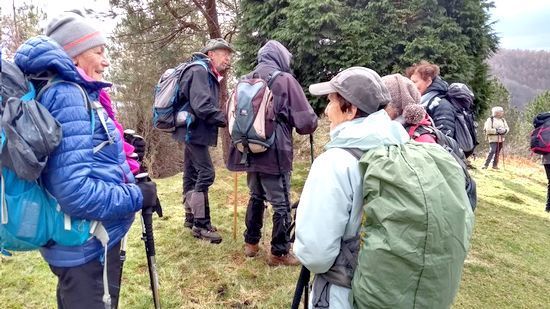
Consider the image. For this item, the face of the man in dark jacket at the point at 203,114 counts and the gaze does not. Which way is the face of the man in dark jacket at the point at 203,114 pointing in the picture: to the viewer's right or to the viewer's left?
to the viewer's right

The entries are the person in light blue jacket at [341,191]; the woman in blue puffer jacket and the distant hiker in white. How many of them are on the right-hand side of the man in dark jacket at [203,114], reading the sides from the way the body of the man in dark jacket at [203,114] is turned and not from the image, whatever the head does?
2

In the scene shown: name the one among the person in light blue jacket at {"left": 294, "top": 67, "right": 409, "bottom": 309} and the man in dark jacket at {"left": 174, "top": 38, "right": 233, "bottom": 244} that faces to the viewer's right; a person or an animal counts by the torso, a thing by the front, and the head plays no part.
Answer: the man in dark jacket

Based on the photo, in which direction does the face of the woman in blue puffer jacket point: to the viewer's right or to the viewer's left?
to the viewer's right

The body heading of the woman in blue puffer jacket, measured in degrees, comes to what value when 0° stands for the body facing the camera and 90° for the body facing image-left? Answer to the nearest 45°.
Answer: approximately 270°

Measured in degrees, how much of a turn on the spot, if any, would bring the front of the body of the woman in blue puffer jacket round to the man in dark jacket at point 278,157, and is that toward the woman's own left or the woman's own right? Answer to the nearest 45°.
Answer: approximately 45° to the woman's own left

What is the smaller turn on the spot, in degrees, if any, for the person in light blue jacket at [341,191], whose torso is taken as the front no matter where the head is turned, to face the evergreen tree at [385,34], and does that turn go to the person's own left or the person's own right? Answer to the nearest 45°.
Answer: approximately 90° to the person's own right

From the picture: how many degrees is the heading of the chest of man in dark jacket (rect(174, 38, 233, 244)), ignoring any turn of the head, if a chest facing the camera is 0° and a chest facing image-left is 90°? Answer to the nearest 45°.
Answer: approximately 270°

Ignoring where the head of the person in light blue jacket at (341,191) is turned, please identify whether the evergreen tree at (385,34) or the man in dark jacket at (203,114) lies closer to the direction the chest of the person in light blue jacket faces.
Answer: the man in dark jacket

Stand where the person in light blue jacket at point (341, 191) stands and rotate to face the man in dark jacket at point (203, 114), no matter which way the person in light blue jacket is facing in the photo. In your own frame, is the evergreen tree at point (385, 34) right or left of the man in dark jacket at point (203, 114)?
right

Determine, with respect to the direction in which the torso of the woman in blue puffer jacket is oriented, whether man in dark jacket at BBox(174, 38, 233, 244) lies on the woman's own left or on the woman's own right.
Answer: on the woman's own left

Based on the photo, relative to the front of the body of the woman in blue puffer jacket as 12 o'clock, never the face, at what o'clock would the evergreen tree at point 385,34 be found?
The evergreen tree is roughly at 11 o'clock from the woman in blue puffer jacket.

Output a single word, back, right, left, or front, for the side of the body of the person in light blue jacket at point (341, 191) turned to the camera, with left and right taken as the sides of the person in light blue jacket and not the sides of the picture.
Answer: left

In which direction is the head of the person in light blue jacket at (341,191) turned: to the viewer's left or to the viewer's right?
to the viewer's left
